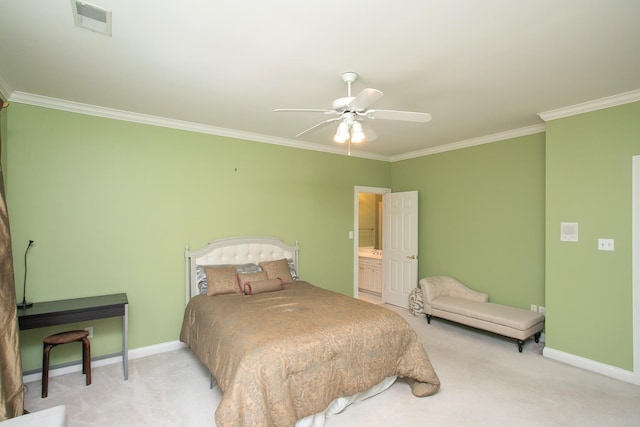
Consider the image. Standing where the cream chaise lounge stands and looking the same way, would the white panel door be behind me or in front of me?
behind

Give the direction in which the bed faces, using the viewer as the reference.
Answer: facing the viewer and to the right of the viewer

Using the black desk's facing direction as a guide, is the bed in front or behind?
in front

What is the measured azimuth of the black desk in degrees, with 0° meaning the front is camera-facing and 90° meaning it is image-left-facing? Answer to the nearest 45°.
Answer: approximately 315°

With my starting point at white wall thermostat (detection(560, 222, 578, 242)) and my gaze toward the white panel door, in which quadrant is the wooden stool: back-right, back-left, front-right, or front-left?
front-left

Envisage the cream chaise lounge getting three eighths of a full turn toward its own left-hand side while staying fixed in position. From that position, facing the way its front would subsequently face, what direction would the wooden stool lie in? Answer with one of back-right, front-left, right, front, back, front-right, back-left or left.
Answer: back-left

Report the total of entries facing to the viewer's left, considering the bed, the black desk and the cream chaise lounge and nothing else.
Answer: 0

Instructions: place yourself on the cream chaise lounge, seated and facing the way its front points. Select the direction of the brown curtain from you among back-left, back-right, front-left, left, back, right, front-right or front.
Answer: right

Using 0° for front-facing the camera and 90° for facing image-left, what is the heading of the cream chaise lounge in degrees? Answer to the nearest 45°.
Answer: approximately 315°

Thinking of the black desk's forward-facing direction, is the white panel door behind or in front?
in front
